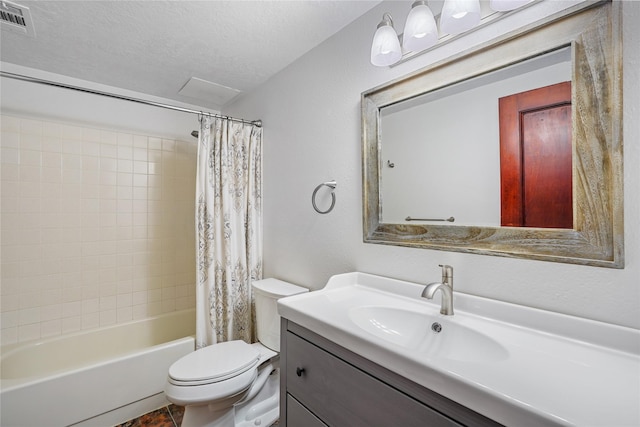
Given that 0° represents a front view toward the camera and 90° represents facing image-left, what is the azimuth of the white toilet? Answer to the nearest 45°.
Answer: approximately 45°

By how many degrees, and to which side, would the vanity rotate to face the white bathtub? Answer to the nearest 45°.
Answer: approximately 45° to its right

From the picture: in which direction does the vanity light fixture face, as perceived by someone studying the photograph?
facing the viewer and to the left of the viewer

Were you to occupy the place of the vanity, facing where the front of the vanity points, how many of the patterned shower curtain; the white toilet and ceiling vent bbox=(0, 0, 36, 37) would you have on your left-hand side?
0

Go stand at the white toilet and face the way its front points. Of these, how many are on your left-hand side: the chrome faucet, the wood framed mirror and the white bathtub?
2

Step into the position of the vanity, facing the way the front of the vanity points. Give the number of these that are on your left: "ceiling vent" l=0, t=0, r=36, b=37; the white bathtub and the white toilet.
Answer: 0

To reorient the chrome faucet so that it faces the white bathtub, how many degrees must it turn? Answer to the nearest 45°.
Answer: approximately 45° to its right

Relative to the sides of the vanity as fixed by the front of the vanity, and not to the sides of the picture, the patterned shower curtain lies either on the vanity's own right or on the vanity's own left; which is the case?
on the vanity's own right

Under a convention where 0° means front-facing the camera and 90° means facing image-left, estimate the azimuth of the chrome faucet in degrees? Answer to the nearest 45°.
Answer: approximately 45°

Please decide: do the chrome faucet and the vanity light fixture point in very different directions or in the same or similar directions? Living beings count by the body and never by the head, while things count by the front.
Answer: same or similar directions

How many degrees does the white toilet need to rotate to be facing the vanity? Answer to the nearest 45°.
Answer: approximately 90° to its left

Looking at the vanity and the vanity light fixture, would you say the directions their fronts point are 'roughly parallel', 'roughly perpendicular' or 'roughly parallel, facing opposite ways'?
roughly parallel

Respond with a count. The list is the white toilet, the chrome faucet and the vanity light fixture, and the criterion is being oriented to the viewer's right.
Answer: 0
